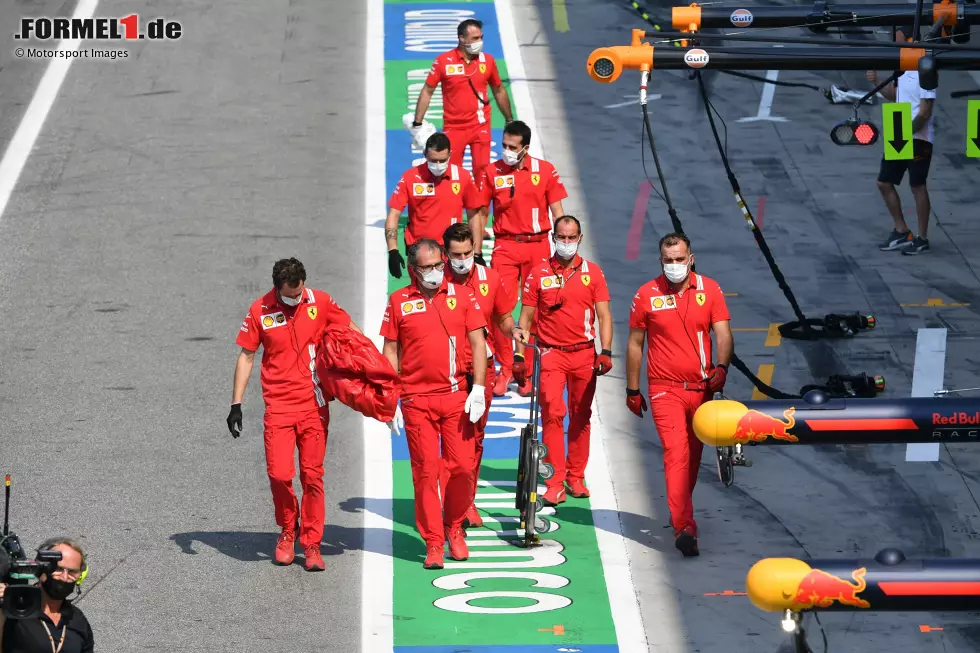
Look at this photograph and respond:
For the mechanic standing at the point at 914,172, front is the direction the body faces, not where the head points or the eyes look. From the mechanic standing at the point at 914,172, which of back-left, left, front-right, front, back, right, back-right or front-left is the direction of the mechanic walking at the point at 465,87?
front-right

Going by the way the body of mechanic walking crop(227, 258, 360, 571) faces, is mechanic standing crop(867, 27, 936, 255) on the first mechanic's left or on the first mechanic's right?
on the first mechanic's left

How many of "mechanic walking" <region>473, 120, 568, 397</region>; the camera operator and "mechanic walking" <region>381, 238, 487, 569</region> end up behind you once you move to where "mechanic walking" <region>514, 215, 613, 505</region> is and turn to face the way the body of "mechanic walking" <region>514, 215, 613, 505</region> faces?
1

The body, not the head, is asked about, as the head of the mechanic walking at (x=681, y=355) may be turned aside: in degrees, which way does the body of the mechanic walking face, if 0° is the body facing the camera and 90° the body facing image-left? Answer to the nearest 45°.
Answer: approximately 0°

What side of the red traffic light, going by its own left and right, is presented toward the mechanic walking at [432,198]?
right
